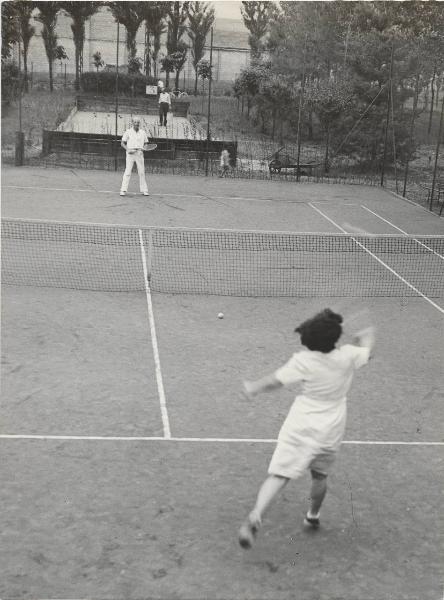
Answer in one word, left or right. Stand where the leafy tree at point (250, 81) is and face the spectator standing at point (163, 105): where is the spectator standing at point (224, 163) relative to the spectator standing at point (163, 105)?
left

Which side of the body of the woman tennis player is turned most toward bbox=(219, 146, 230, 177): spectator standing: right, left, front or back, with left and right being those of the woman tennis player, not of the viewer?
front

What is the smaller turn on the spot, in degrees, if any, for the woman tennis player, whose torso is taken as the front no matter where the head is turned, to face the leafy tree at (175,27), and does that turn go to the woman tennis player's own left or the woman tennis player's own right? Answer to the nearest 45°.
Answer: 0° — they already face it

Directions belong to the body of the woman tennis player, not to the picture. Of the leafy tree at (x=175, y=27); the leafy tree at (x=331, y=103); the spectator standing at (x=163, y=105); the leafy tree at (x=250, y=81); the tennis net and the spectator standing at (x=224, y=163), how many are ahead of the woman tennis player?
6

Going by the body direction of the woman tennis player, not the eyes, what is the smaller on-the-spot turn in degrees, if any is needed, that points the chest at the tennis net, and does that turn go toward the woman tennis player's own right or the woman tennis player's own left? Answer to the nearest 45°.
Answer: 0° — they already face it

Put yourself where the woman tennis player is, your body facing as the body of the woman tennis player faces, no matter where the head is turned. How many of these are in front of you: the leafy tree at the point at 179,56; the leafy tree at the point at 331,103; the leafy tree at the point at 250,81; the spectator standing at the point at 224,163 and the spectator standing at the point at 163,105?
5

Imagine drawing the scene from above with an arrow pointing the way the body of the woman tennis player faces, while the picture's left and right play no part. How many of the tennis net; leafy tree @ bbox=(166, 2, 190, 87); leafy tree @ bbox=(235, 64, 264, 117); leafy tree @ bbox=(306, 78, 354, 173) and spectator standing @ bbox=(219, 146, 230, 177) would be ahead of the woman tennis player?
5

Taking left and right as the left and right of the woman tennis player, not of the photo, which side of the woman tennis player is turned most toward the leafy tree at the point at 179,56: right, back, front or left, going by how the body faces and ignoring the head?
front

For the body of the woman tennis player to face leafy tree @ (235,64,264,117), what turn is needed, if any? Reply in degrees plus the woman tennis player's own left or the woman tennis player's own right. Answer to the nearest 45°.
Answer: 0° — they already face it

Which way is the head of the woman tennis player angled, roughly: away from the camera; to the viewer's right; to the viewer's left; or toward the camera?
away from the camera

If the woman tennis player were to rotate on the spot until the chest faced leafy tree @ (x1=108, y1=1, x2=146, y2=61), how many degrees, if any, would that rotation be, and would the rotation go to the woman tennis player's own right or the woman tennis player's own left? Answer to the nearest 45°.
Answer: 0° — they already face it

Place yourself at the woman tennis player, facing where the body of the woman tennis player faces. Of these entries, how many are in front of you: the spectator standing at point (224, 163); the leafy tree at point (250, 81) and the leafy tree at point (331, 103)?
3

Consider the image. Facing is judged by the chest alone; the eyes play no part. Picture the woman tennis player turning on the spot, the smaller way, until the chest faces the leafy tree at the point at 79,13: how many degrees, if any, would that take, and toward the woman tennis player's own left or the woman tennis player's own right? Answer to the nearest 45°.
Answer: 0° — they already face it

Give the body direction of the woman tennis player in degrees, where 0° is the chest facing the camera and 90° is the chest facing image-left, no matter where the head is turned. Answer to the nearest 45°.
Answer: approximately 180°
